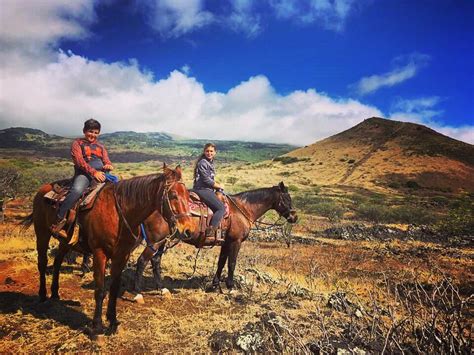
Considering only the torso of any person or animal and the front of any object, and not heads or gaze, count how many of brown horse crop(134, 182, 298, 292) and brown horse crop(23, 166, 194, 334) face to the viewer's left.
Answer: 0

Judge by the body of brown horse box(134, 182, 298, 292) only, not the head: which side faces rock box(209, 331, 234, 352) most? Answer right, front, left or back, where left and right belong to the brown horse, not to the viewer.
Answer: right

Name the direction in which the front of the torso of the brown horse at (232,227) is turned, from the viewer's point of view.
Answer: to the viewer's right

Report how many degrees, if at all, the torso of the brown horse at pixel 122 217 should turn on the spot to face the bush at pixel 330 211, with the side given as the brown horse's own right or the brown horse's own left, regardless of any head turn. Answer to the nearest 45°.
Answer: approximately 90° to the brown horse's own left

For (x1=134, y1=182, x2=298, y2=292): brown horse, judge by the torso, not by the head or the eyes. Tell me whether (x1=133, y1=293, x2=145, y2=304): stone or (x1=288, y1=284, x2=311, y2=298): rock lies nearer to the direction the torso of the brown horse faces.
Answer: the rock

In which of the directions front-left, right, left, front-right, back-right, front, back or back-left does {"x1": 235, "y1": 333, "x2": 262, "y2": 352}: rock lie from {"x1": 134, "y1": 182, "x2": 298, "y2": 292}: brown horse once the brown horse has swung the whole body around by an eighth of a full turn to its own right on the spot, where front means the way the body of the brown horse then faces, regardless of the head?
front-right

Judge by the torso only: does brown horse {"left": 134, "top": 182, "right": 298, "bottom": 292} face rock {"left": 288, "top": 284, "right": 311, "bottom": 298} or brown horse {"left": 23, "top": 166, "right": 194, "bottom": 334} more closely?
the rock

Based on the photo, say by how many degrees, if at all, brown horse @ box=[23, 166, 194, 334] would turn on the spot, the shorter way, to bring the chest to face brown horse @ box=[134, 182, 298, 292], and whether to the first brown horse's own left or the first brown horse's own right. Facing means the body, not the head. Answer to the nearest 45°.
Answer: approximately 90° to the first brown horse's own left

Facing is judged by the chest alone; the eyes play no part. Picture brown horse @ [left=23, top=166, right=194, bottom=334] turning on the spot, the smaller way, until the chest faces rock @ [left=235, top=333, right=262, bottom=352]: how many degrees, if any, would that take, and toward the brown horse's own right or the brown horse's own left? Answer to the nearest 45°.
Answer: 0° — it already faces it
